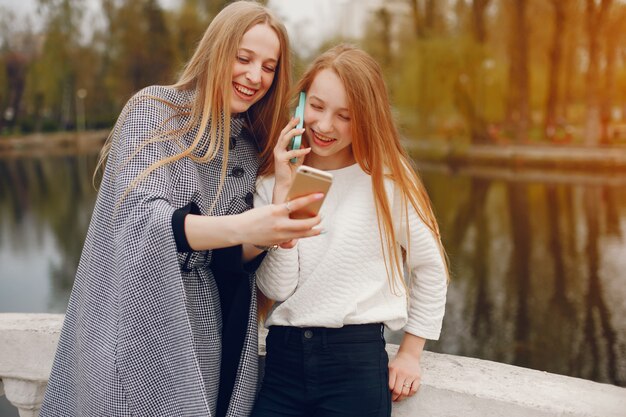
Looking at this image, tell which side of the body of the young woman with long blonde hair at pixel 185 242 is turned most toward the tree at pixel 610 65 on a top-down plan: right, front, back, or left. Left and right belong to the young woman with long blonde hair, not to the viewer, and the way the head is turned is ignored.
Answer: left

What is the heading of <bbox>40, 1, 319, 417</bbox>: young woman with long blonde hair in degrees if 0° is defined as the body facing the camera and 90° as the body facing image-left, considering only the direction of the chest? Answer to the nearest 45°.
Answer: approximately 315°

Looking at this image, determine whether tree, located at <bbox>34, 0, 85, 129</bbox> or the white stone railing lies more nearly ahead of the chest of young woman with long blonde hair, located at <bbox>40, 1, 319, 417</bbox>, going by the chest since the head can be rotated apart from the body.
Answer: the white stone railing

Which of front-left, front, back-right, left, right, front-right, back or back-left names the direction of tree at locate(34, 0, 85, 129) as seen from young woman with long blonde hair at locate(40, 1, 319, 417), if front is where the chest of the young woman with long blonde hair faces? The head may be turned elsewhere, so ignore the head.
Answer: back-left

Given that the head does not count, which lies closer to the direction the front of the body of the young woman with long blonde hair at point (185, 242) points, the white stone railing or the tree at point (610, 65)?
the white stone railing

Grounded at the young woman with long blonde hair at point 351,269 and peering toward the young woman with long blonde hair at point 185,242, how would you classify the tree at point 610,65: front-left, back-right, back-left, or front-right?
back-right
